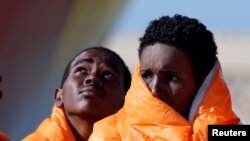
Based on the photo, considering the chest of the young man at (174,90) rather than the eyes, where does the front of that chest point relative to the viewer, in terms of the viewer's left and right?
facing the viewer and to the left of the viewer

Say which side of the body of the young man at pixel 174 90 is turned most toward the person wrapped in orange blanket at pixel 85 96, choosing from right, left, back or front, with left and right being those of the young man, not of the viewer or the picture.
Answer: right

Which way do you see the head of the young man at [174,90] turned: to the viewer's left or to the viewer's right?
to the viewer's left
